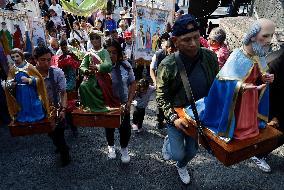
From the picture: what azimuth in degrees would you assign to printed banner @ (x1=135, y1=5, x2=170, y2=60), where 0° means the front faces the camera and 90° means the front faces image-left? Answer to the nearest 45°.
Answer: approximately 0°

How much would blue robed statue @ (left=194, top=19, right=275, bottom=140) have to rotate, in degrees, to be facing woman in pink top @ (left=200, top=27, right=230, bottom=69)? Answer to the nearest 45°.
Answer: approximately 135° to its left

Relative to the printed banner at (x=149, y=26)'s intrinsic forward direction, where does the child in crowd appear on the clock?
The child in crowd is roughly at 12 o'clock from the printed banner.

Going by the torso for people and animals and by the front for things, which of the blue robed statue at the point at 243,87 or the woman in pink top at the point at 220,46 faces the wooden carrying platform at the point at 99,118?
the woman in pink top

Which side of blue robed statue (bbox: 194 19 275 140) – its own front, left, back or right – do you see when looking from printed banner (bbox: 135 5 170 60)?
back

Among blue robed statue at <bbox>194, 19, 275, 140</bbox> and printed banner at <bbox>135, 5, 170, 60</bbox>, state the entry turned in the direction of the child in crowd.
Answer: the printed banner

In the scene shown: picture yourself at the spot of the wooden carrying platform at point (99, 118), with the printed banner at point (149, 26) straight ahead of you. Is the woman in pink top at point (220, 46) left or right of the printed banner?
right

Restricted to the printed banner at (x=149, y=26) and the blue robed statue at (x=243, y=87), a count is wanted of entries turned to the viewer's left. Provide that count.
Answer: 0

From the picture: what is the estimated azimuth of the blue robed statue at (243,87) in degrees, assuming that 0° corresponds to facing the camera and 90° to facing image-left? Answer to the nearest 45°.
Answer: approximately 315°

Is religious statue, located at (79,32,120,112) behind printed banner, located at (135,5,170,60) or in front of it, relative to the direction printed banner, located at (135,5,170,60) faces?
in front

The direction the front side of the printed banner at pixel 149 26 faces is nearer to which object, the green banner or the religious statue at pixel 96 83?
the religious statue

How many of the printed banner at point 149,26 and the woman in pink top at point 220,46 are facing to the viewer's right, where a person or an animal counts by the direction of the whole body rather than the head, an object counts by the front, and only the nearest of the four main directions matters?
0

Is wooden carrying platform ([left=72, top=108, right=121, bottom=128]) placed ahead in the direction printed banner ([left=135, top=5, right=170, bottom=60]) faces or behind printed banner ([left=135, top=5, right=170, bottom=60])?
ahead

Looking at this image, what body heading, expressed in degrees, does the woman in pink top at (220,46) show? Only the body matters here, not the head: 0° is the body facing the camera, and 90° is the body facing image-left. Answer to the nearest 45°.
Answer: approximately 45°
